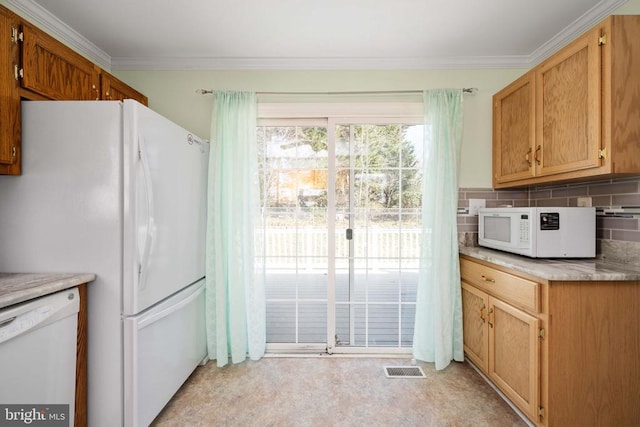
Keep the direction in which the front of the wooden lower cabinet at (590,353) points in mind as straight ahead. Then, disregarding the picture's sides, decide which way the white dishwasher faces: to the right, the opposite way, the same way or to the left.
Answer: the opposite way

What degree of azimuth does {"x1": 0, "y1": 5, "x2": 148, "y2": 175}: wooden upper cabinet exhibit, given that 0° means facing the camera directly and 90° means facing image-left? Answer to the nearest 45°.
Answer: approximately 315°

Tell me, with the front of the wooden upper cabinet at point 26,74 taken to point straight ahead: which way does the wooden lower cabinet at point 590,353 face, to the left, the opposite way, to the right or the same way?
the opposite way

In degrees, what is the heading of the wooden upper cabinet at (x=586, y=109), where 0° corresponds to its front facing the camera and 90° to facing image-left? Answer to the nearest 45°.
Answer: approximately 45°

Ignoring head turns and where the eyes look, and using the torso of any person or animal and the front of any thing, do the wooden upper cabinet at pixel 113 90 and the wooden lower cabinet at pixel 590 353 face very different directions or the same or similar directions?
very different directions

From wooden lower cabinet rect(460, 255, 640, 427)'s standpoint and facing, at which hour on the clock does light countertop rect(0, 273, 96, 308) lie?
The light countertop is roughly at 12 o'clock from the wooden lower cabinet.

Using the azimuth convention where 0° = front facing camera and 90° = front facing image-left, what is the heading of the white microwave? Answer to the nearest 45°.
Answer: approximately 45°

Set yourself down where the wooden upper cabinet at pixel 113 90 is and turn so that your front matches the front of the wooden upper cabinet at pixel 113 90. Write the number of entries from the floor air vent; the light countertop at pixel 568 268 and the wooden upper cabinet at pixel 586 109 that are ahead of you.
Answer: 3

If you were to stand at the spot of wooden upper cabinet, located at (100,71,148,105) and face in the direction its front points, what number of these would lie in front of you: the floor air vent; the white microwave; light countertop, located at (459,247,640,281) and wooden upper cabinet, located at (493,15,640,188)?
4

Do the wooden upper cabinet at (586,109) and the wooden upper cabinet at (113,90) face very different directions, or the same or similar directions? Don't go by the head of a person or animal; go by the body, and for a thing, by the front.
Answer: very different directions

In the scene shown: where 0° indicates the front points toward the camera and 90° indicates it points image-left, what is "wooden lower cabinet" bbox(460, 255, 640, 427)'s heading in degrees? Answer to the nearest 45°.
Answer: approximately 45°

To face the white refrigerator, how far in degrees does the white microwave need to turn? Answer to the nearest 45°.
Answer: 0° — it already faces it
